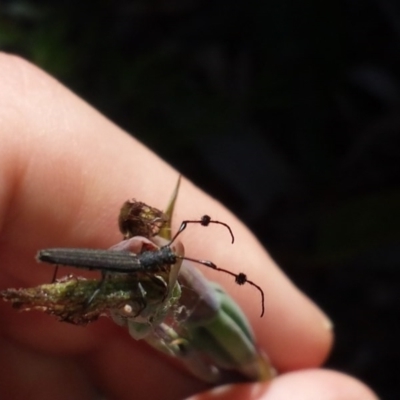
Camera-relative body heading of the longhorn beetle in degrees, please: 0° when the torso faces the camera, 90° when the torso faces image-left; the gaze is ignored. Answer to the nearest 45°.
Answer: approximately 270°
